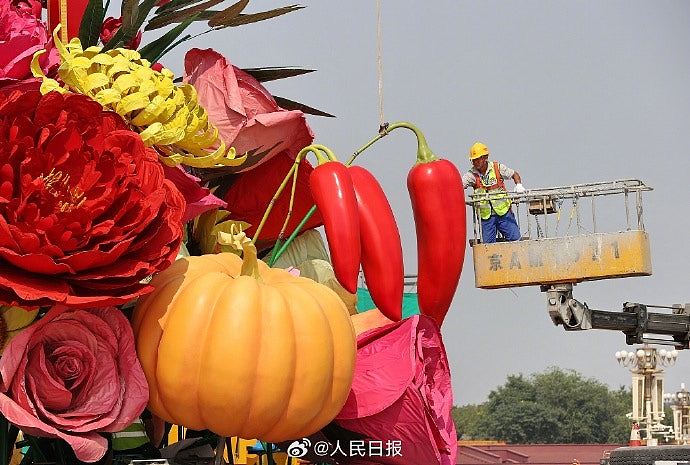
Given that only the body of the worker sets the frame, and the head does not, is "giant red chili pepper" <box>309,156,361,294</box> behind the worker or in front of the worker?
in front

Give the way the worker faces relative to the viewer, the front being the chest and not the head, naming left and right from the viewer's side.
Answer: facing the viewer and to the left of the viewer

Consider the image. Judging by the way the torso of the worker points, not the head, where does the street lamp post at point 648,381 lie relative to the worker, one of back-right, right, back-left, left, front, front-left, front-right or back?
back-right

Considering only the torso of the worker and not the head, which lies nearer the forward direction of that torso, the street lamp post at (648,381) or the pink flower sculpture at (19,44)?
the pink flower sculpture

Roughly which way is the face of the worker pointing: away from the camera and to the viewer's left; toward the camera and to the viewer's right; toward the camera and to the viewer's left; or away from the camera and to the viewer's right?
toward the camera and to the viewer's left

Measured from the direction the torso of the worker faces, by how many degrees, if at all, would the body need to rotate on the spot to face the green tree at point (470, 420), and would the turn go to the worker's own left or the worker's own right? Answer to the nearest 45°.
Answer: approximately 135° to the worker's own right

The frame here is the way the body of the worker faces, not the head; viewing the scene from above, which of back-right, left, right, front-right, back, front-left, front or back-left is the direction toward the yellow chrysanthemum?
front-right
